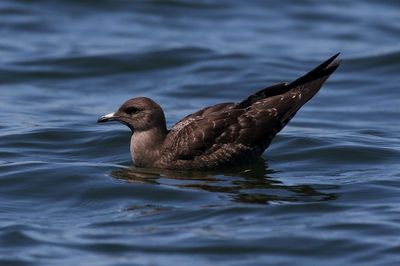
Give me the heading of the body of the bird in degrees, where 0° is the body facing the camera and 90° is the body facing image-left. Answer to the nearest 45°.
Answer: approximately 90°
